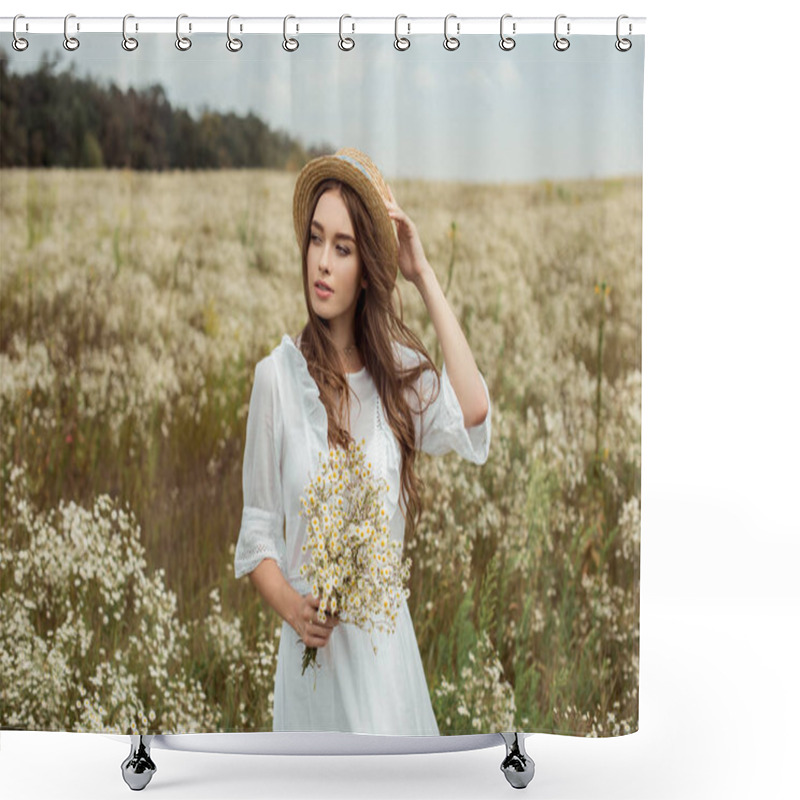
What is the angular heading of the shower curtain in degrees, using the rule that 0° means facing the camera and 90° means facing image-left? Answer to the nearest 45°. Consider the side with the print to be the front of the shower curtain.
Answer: approximately 0°
